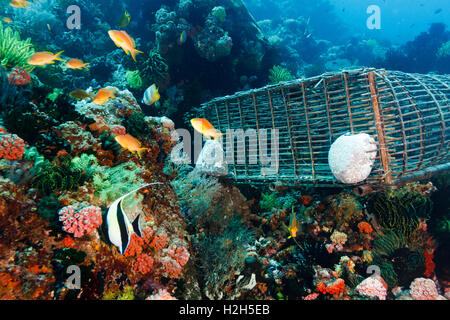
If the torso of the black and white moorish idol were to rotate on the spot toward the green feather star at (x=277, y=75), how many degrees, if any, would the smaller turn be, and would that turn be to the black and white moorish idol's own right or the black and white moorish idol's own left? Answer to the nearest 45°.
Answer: approximately 135° to the black and white moorish idol's own right

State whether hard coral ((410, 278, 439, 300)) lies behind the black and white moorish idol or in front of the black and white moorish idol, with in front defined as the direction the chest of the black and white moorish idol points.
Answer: behind

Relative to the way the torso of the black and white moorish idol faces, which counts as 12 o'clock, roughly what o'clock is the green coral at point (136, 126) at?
The green coral is roughly at 3 o'clock from the black and white moorish idol.

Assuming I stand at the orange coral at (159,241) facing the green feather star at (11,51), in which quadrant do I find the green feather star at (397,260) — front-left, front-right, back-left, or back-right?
back-right

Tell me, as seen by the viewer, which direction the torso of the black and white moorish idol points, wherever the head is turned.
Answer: to the viewer's left
